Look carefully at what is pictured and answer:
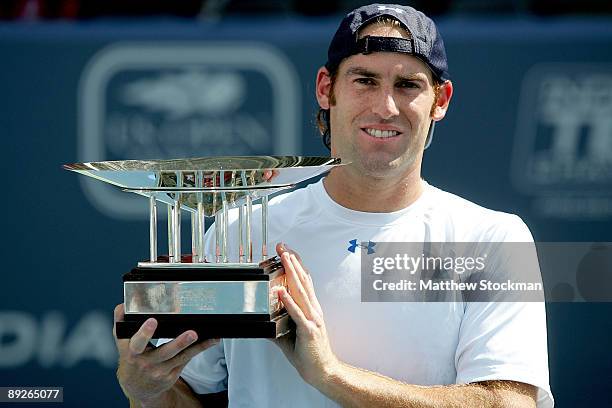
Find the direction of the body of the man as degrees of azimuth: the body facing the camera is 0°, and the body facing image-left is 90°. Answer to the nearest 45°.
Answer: approximately 0°
